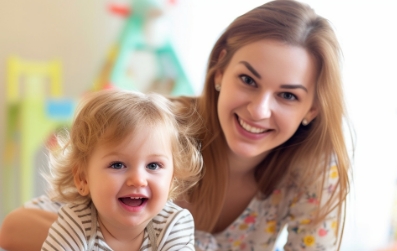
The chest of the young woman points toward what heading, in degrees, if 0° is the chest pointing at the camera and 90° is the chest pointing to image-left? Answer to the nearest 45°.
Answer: approximately 0°

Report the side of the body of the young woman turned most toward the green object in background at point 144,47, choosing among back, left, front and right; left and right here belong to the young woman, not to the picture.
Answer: back

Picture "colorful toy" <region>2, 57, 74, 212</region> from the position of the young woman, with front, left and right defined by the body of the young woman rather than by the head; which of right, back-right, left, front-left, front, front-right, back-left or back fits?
back-right

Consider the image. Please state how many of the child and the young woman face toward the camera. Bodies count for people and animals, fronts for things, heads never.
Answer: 2

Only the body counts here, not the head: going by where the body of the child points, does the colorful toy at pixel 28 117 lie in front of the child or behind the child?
behind

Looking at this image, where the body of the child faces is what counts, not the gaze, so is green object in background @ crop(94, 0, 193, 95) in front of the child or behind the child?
behind
